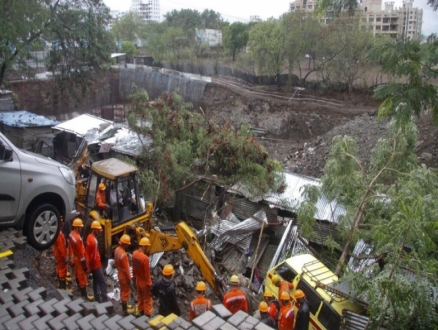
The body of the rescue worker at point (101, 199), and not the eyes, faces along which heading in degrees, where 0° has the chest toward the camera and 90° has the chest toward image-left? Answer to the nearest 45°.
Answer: approximately 270°

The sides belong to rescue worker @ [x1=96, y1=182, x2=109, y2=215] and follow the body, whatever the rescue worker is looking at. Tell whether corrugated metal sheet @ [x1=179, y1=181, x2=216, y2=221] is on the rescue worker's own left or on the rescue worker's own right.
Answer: on the rescue worker's own left

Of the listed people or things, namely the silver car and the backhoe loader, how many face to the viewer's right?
1

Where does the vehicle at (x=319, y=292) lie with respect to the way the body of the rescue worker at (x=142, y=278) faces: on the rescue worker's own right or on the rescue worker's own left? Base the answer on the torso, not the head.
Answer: on the rescue worker's own right

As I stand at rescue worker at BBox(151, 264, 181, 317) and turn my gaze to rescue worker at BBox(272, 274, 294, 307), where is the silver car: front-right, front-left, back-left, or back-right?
back-left

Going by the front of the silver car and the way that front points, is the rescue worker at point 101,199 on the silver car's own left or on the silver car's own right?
on the silver car's own left

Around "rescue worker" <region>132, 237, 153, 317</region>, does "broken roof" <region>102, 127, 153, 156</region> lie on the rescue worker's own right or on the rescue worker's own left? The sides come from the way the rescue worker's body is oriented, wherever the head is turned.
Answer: on the rescue worker's own left

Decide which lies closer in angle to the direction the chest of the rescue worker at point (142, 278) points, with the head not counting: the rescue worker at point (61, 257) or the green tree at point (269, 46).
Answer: the green tree
